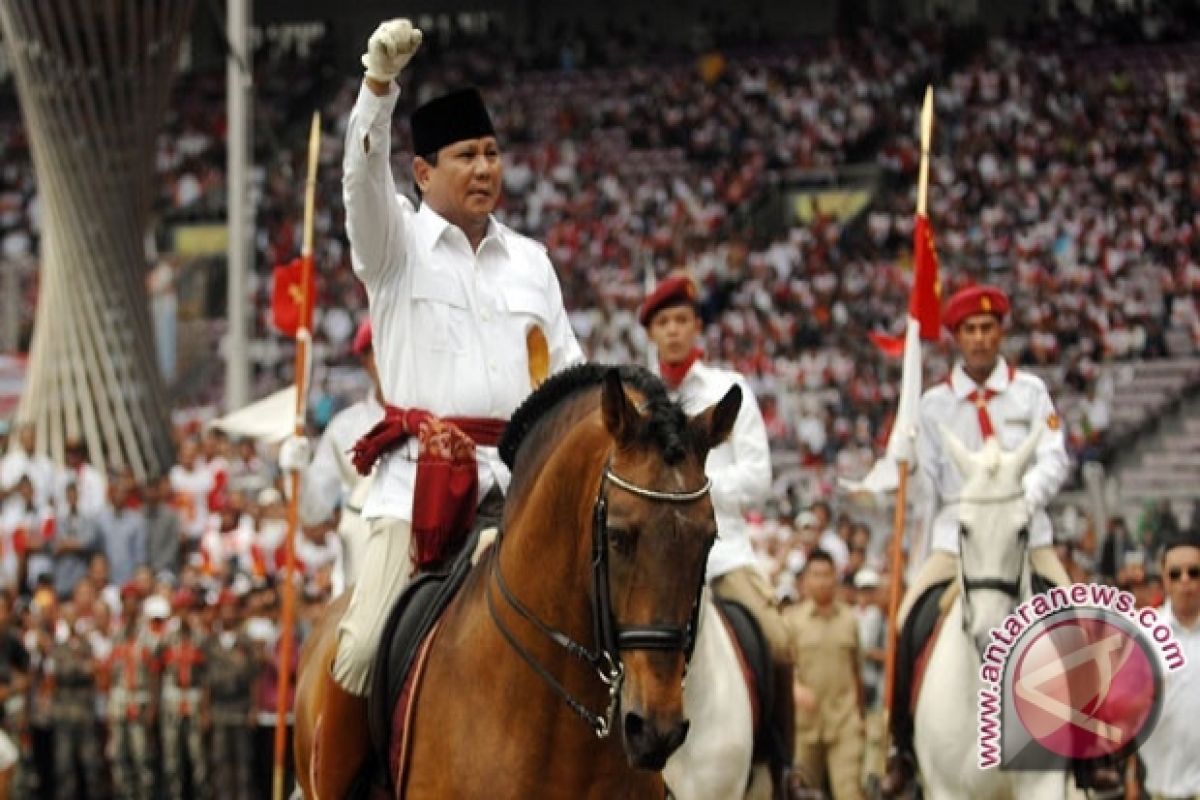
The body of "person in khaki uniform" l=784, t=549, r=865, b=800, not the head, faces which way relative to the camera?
toward the camera

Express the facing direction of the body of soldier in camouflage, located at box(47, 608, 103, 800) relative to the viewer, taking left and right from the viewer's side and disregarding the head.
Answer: facing the viewer

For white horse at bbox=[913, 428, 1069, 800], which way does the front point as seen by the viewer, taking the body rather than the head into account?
toward the camera

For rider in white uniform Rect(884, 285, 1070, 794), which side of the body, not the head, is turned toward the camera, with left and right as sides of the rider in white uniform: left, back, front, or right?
front

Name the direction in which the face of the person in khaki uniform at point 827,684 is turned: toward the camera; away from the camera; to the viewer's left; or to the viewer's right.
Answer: toward the camera

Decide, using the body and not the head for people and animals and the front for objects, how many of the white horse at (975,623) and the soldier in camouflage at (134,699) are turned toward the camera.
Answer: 2

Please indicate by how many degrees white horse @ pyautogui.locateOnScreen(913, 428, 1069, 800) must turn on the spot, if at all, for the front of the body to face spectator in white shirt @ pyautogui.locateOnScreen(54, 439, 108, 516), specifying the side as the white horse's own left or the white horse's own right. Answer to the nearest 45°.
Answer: approximately 135° to the white horse's own right

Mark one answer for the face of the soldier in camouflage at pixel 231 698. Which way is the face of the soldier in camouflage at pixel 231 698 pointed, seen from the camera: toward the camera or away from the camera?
toward the camera

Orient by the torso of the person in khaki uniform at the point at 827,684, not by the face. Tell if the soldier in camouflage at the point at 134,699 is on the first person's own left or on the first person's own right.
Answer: on the first person's own right

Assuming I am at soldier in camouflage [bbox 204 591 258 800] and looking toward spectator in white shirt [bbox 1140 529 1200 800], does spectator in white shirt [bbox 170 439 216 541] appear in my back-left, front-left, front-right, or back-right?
back-left

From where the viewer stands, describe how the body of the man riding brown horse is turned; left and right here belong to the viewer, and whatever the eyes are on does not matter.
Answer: facing the viewer and to the right of the viewer

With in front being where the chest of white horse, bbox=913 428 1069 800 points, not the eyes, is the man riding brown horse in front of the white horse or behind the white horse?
in front

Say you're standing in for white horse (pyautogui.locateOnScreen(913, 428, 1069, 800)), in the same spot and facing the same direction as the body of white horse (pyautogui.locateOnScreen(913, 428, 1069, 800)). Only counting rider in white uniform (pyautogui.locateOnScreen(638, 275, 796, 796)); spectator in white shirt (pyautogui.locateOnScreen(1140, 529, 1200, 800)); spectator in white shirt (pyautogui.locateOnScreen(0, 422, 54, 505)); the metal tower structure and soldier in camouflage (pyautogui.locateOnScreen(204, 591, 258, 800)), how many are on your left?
1

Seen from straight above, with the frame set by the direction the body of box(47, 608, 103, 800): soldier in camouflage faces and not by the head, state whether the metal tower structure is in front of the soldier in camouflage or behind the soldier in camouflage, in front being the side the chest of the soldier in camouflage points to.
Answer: behind

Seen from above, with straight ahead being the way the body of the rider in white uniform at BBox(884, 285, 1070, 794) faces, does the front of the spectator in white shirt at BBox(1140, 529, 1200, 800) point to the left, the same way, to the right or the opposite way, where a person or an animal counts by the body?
the same way

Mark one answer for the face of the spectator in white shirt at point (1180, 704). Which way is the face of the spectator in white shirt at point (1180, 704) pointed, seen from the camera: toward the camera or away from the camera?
toward the camera

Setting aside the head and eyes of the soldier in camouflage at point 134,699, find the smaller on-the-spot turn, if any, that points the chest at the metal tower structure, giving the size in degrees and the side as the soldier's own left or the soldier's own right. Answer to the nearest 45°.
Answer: approximately 180°
